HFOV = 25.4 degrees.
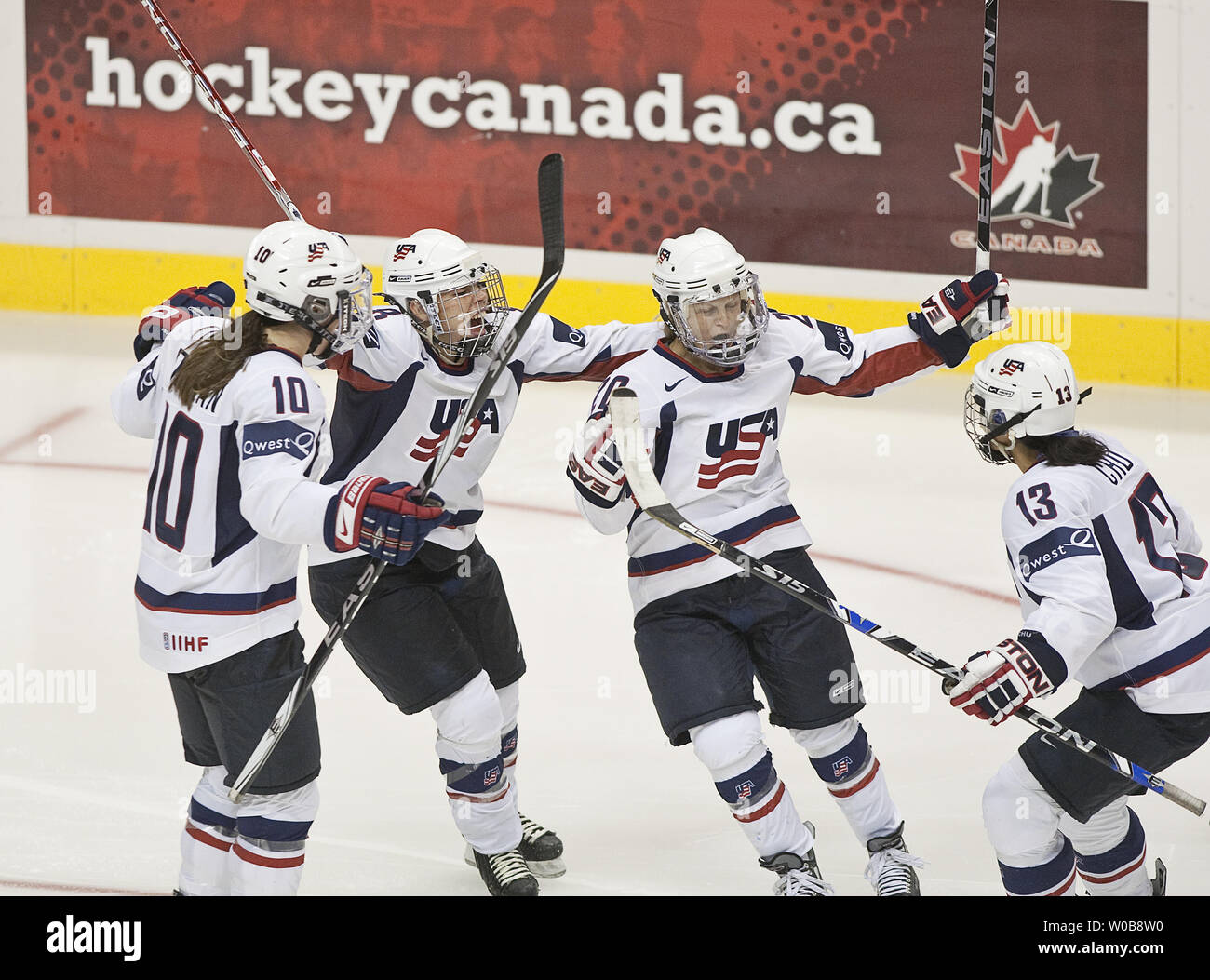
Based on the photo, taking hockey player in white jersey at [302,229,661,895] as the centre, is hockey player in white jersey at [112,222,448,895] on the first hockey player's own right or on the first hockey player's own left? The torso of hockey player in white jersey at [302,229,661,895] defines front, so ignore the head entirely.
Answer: on the first hockey player's own right

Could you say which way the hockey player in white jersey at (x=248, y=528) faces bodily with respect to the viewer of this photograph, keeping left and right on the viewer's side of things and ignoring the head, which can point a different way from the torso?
facing away from the viewer and to the right of the viewer

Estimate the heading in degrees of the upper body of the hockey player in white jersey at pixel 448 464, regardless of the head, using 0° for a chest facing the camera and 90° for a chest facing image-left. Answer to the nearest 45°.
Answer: approximately 315°

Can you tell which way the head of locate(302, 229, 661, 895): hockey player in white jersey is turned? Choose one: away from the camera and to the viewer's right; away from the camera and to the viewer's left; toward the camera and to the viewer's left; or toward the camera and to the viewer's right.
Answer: toward the camera and to the viewer's right

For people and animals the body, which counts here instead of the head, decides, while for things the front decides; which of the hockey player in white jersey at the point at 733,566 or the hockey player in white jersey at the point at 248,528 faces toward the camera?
the hockey player in white jersey at the point at 733,566

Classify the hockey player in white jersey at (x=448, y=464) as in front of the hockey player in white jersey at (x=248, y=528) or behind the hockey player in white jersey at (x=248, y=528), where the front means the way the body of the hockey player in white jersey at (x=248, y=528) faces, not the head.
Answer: in front

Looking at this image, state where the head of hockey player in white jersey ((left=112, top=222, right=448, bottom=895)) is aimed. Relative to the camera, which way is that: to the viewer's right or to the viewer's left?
to the viewer's right

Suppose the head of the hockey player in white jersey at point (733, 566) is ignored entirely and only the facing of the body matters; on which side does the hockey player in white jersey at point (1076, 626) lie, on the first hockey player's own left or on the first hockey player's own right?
on the first hockey player's own left

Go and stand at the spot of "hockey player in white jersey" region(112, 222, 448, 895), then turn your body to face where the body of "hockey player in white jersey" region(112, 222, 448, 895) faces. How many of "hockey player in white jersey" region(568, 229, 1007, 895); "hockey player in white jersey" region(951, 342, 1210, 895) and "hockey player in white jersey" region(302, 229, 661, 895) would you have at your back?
0

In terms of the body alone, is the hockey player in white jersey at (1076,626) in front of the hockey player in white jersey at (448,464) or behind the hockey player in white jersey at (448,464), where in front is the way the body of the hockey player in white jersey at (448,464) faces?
in front

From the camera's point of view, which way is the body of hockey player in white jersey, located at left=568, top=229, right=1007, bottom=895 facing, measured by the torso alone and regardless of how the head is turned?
toward the camera

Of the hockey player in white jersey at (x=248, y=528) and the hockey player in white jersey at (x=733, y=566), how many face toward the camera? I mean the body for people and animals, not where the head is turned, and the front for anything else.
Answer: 1
